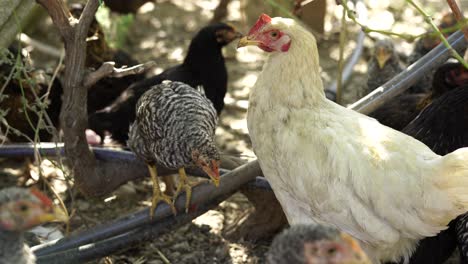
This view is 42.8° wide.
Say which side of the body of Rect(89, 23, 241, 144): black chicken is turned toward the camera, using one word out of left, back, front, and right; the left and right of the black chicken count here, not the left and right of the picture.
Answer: right

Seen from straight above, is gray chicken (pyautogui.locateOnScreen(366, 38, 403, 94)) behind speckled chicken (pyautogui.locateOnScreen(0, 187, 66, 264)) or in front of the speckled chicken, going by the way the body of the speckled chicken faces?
in front

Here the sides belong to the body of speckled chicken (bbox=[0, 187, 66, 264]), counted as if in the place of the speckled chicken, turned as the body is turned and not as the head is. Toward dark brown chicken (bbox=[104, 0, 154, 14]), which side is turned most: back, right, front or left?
left

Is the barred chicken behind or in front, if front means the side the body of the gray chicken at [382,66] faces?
in front

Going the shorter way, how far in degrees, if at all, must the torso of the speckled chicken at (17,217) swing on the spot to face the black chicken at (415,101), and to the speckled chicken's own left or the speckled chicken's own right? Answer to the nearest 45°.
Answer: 0° — it already faces it

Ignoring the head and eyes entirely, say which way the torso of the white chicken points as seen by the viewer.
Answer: to the viewer's left

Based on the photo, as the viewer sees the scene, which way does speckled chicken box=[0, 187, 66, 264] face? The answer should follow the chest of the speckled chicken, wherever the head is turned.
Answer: to the viewer's right

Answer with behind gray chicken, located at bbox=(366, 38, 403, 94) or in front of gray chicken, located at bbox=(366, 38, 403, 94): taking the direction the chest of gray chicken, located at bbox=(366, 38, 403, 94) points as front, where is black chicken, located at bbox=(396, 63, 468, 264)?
in front

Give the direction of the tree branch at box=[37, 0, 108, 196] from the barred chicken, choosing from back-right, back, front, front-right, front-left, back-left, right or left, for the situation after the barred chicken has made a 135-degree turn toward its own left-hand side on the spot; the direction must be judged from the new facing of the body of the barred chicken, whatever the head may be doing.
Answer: left

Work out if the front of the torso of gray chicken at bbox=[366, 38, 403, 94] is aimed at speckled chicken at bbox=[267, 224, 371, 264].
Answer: yes
